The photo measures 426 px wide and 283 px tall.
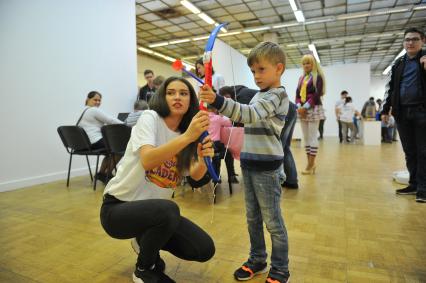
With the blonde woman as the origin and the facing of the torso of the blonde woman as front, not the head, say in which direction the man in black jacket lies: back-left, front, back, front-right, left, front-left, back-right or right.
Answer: left

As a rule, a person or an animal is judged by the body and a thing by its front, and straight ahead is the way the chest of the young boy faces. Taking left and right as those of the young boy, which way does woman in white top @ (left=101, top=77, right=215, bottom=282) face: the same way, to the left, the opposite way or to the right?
to the left

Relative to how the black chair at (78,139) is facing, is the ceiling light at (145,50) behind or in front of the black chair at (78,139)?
in front

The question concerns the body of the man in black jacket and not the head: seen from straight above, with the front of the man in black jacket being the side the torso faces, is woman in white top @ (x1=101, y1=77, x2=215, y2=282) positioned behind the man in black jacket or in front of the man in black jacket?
in front

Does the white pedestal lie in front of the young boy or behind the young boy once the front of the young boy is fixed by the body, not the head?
behind

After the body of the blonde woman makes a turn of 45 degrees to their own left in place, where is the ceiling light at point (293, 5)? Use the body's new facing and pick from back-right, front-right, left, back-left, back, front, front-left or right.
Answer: back

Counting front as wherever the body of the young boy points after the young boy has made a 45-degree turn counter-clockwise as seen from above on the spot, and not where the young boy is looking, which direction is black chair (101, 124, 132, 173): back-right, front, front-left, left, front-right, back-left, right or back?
back-right

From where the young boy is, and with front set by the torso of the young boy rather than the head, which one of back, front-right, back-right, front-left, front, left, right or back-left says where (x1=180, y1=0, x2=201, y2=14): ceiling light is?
back-right

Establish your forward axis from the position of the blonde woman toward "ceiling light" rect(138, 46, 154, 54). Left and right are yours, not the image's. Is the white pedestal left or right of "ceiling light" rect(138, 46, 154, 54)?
right

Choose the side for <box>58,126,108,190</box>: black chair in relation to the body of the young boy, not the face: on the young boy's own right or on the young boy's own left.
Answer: on the young boy's own right

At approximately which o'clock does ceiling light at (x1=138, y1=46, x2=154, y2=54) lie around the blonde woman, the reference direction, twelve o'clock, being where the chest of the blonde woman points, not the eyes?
The ceiling light is roughly at 3 o'clock from the blonde woman.

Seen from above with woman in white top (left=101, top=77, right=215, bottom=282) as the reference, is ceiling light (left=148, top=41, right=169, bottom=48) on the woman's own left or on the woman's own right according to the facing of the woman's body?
on the woman's own left

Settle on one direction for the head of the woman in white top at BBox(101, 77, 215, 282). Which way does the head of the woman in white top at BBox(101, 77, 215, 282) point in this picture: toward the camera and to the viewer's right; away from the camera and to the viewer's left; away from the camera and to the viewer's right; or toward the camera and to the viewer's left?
toward the camera and to the viewer's right

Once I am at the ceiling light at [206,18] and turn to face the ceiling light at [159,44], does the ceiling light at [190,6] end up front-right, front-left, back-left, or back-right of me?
back-left
